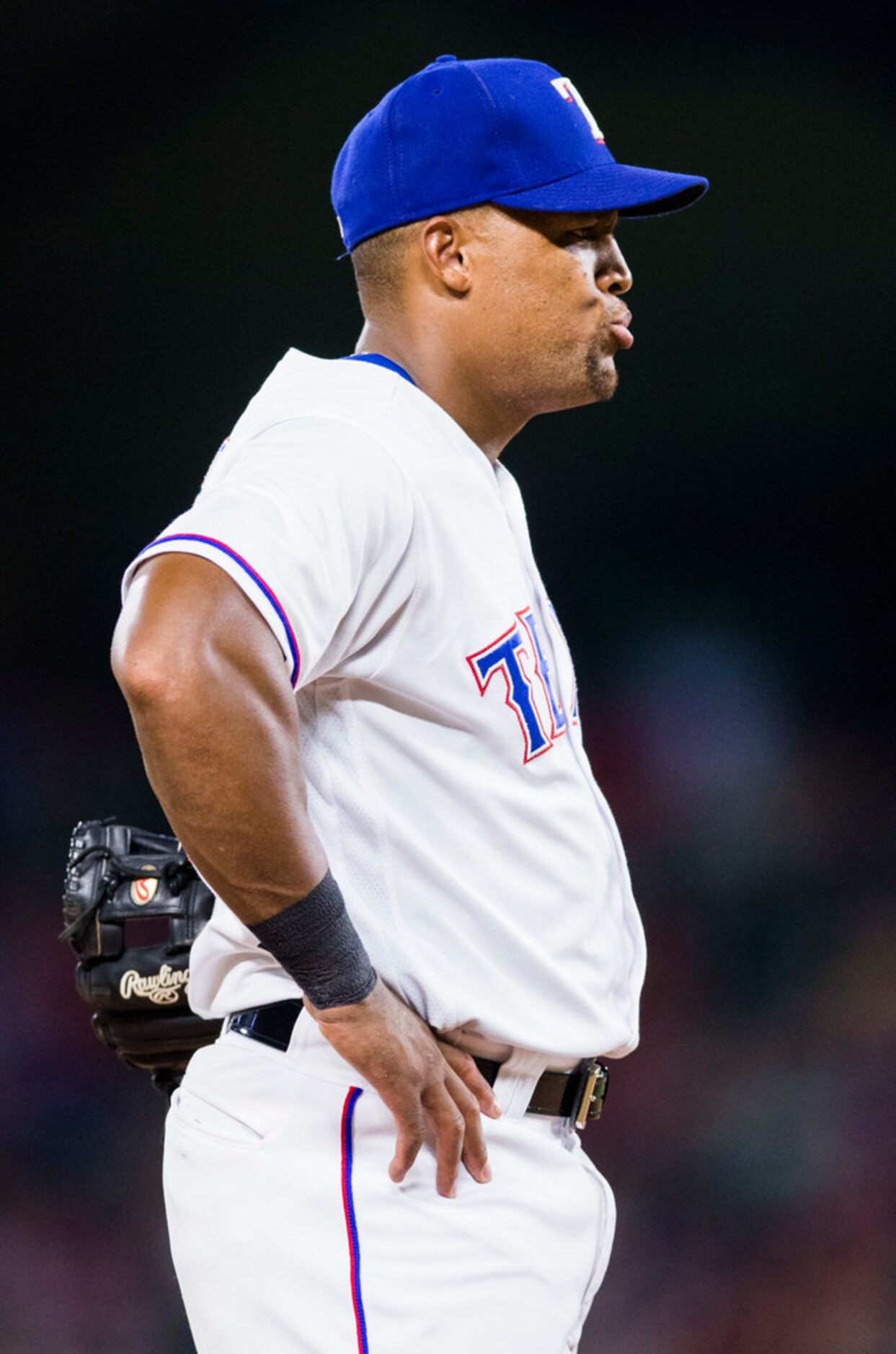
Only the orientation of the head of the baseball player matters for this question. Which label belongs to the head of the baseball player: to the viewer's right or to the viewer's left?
to the viewer's right

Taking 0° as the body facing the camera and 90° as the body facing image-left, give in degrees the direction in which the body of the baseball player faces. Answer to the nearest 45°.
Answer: approximately 270°
